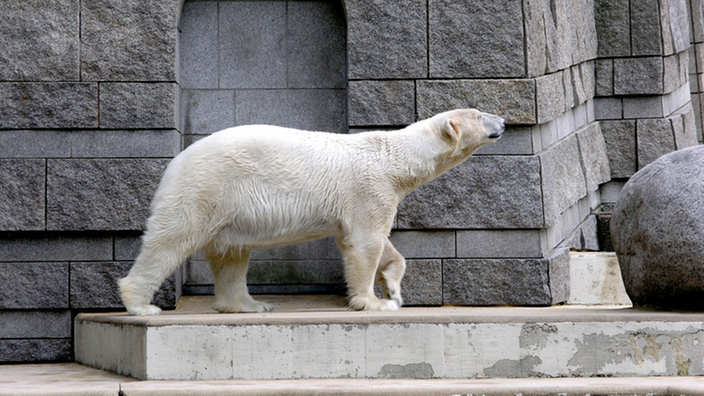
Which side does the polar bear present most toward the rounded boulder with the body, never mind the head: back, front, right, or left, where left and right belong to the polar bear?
front

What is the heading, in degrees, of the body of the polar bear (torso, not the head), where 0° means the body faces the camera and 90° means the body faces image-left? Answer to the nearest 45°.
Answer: approximately 270°
